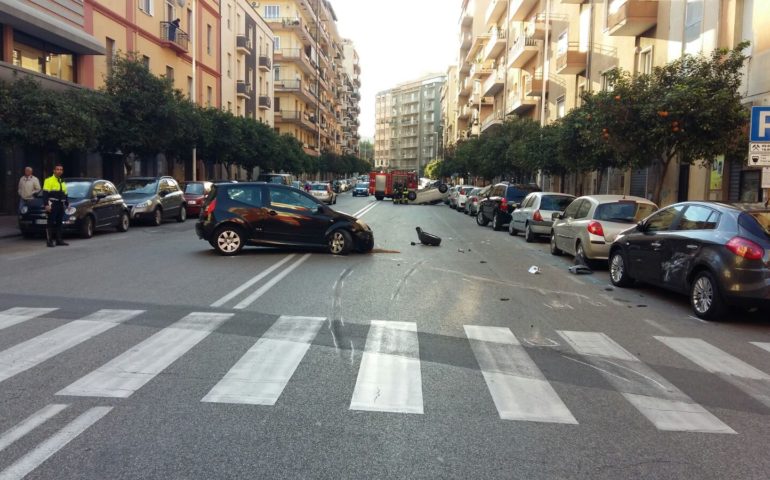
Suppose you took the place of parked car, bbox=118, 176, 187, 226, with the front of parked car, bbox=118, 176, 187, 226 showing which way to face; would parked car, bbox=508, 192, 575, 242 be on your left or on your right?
on your left

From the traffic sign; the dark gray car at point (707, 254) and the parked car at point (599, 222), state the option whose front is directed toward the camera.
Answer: the traffic sign

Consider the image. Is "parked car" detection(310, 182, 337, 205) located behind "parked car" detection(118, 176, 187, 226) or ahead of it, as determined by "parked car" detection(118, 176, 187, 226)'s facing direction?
behind

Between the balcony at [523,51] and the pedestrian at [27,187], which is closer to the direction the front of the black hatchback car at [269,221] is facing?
the balcony

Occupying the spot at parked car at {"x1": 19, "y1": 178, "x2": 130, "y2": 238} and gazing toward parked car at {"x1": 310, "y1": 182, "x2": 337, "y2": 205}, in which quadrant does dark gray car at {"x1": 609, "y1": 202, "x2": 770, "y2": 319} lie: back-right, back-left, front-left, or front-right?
back-right

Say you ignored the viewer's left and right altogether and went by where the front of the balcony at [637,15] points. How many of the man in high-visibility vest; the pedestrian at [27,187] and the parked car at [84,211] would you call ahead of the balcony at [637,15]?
3

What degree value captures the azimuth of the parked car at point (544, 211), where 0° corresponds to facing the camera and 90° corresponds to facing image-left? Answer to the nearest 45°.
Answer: approximately 135°

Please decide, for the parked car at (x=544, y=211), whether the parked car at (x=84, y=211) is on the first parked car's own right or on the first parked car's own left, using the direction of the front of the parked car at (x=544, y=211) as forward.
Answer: on the first parked car's own left

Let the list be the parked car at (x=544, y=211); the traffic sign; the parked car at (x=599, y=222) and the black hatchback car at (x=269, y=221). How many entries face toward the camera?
1

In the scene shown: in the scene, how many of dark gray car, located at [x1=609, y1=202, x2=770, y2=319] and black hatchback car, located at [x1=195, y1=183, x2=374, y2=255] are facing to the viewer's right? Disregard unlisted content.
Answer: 1

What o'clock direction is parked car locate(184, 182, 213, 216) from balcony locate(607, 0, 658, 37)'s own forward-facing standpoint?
The parked car is roughly at 1 o'clock from the balcony.

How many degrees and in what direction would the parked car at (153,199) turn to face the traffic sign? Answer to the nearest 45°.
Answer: approximately 90° to its left

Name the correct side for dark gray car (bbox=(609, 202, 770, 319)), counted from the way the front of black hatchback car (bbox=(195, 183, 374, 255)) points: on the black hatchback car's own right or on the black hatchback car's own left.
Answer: on the black hatchback car's own right

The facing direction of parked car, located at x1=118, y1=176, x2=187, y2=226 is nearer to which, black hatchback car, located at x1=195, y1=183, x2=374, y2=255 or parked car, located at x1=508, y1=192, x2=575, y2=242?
the black hatchback car

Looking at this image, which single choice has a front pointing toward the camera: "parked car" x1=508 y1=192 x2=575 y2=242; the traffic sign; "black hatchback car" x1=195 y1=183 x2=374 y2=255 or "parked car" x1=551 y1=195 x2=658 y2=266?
the traffic sign

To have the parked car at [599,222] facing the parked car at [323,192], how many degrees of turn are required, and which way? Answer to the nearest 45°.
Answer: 0° — it already faces it

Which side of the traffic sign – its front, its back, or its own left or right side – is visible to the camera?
front

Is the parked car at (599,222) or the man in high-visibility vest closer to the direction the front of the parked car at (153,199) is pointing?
the man in high-visibility vest

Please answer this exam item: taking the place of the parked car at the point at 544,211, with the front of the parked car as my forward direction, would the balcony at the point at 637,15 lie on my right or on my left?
on my right

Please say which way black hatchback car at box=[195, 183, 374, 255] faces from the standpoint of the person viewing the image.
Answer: facing to the right of the viewer

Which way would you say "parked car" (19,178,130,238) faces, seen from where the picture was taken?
facing the viewer and to the left of the viewer
